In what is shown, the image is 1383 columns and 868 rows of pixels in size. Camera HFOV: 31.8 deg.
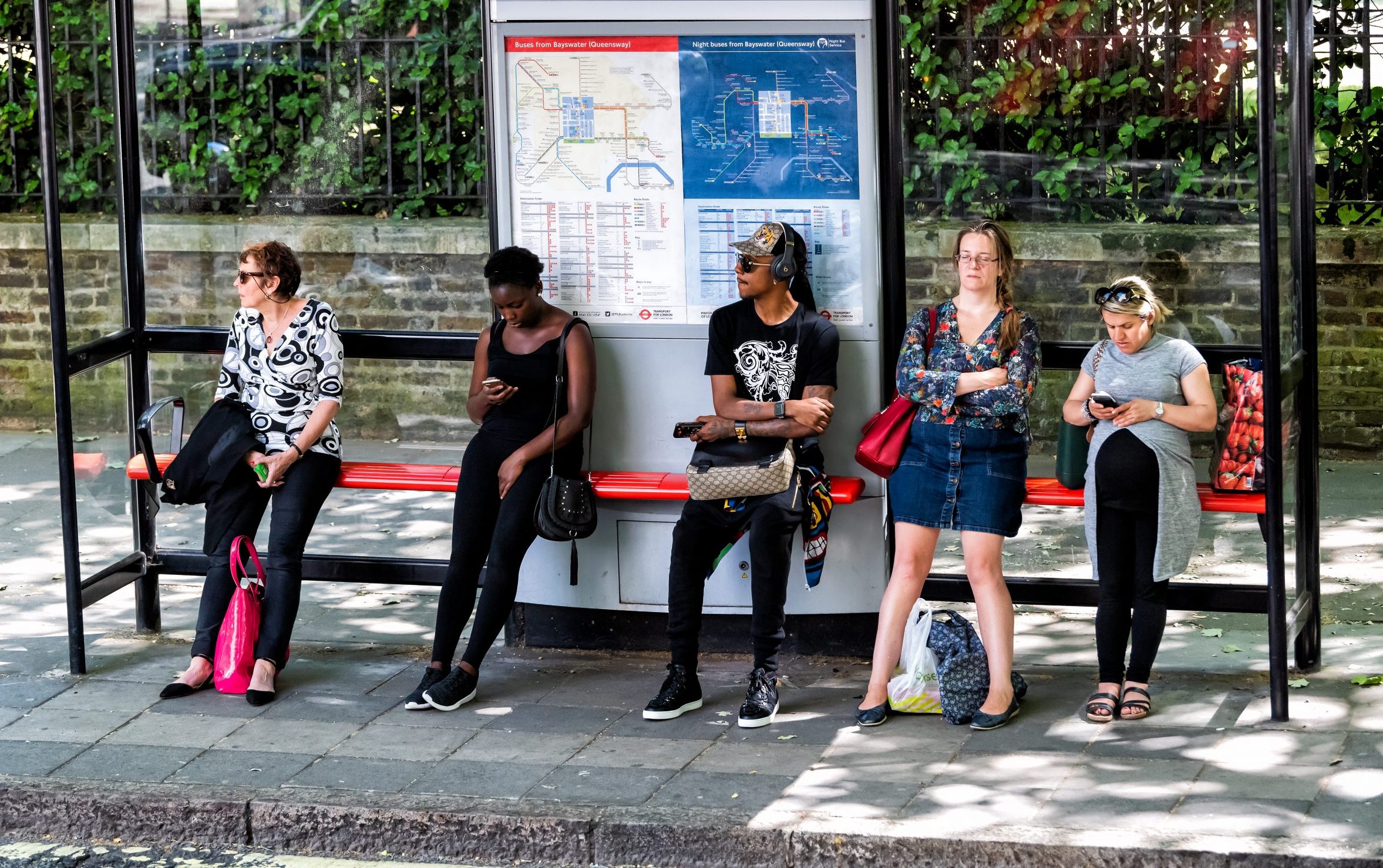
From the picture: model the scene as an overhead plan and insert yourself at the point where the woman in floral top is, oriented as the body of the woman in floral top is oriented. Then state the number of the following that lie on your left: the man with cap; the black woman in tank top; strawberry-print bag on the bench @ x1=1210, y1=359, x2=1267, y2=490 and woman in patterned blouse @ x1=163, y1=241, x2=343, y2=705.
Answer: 1

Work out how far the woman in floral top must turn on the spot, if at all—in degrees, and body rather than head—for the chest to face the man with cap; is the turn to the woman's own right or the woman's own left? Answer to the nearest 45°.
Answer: approximately 90° to the woman's own right

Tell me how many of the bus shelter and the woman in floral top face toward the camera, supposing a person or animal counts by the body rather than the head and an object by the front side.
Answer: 2

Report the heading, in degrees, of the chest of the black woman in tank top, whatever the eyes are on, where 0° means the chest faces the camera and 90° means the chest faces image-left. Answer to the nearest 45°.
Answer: approximately 45°

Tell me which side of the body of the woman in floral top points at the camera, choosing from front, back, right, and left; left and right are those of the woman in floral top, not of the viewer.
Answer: front

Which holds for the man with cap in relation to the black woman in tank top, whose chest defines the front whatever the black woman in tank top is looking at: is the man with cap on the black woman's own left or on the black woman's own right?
on the black woman's own left

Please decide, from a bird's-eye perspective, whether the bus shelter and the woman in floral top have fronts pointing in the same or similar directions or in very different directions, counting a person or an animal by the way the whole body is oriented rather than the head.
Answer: same or similar directions

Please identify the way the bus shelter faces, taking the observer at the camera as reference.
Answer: facing the viewer
